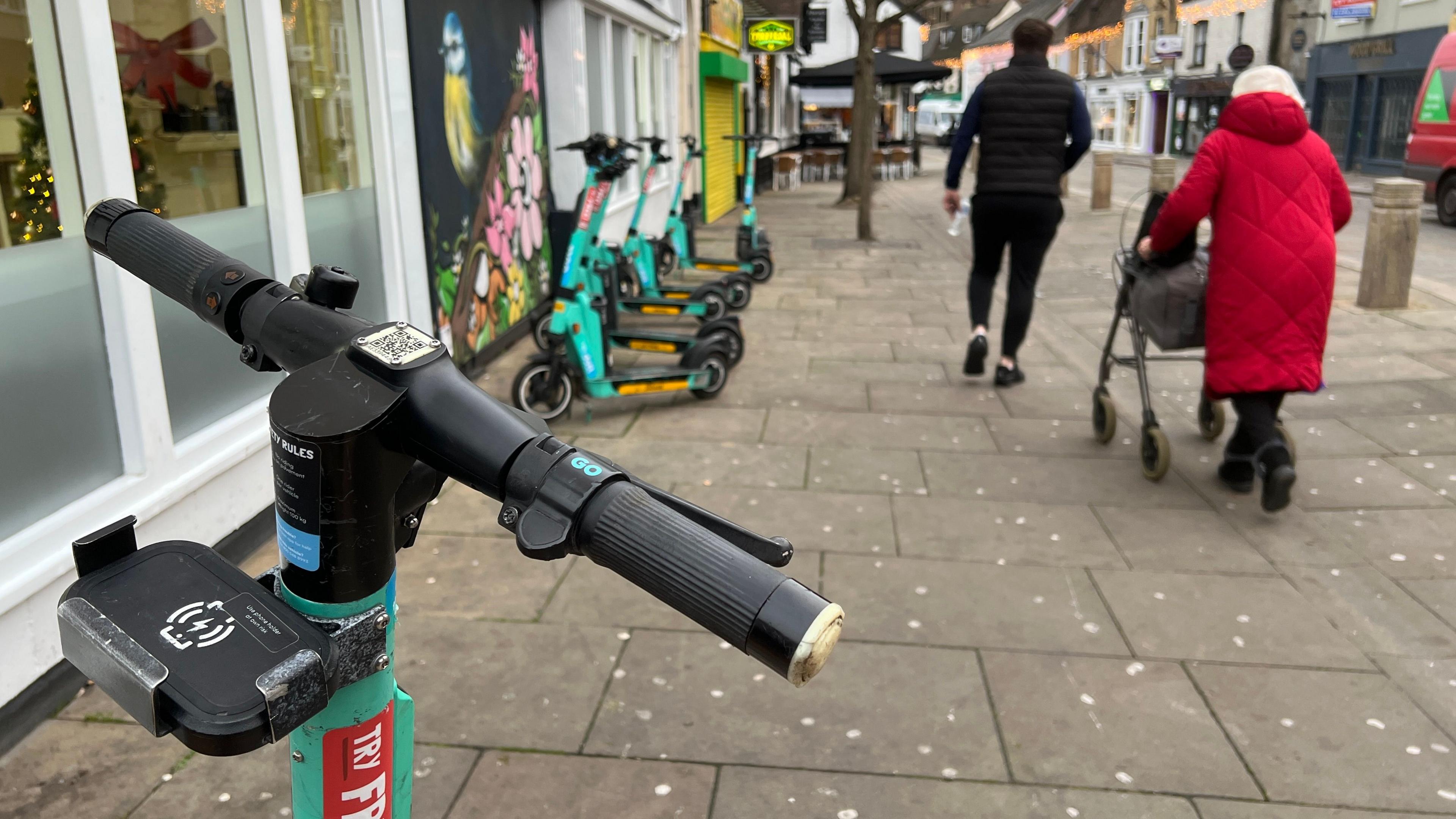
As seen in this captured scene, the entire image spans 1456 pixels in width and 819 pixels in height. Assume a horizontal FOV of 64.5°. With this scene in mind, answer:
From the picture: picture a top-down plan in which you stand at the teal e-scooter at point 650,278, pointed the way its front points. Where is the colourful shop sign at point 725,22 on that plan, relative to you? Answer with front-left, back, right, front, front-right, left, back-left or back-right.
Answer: right

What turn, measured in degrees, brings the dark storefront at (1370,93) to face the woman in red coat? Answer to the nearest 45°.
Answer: approximately 45° to its left

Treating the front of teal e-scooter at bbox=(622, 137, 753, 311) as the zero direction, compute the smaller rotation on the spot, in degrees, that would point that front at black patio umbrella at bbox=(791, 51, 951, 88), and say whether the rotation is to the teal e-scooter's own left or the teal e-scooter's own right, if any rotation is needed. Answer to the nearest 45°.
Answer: approximately 90° to the teal e-scooter's own right

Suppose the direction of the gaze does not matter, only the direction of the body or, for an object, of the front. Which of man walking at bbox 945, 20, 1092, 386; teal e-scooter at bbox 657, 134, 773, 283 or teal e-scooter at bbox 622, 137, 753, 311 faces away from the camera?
the man walking

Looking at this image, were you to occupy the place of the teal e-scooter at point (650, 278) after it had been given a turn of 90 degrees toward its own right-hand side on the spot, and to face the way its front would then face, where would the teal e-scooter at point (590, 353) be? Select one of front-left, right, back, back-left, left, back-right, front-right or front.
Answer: back

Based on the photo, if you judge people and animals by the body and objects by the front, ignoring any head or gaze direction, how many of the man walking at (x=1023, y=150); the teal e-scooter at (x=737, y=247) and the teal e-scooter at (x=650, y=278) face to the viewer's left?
2

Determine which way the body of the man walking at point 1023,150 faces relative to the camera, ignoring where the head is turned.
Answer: away from the camera

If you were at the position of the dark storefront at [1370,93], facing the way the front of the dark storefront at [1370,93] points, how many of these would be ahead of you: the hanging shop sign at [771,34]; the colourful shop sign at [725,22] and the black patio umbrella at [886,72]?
3

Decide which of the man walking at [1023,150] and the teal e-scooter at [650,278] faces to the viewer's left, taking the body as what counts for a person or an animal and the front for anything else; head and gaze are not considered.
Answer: the teal e-scooter

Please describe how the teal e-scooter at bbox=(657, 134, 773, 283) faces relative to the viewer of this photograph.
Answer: facing to the left of the viewer

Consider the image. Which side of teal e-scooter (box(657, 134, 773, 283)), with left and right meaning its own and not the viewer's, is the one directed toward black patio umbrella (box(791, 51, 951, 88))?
right

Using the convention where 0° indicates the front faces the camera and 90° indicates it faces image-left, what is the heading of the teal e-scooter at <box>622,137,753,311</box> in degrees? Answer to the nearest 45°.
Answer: approximately 90°
